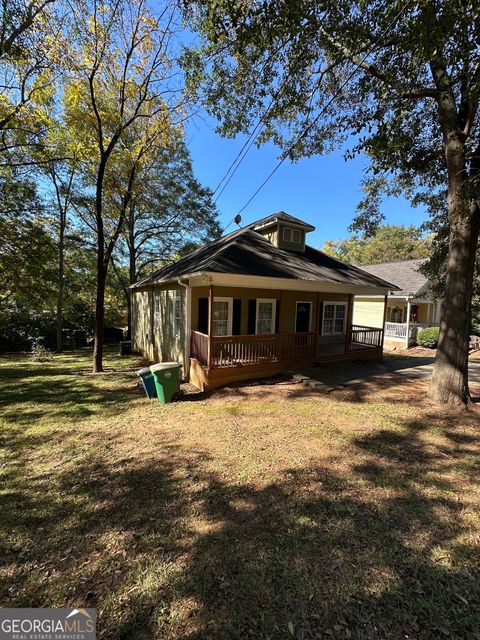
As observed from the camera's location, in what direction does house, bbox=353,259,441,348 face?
facing the viewer and to the right of the viewer

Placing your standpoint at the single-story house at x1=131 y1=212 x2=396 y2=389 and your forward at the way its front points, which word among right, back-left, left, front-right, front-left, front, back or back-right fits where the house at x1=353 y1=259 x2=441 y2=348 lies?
left

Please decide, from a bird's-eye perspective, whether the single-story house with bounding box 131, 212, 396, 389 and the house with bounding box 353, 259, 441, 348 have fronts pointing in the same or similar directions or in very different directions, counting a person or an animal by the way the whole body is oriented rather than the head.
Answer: same or similar directions

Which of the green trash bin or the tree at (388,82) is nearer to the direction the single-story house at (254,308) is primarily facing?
the tree

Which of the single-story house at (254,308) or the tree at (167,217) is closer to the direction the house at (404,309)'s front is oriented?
the single-story house

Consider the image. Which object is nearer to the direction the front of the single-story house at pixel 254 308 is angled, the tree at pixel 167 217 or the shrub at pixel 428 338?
the shrub

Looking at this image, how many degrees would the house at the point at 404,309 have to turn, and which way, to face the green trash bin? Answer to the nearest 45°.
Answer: approximately 45° to its right

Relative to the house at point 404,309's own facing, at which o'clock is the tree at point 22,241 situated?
The tree is roughly at 3 o'clock from the house.

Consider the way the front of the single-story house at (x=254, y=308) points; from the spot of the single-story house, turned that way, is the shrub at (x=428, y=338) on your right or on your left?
on your left

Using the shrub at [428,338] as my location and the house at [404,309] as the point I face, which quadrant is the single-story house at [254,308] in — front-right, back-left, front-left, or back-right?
back-left

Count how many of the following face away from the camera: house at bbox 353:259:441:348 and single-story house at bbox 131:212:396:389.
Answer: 0
